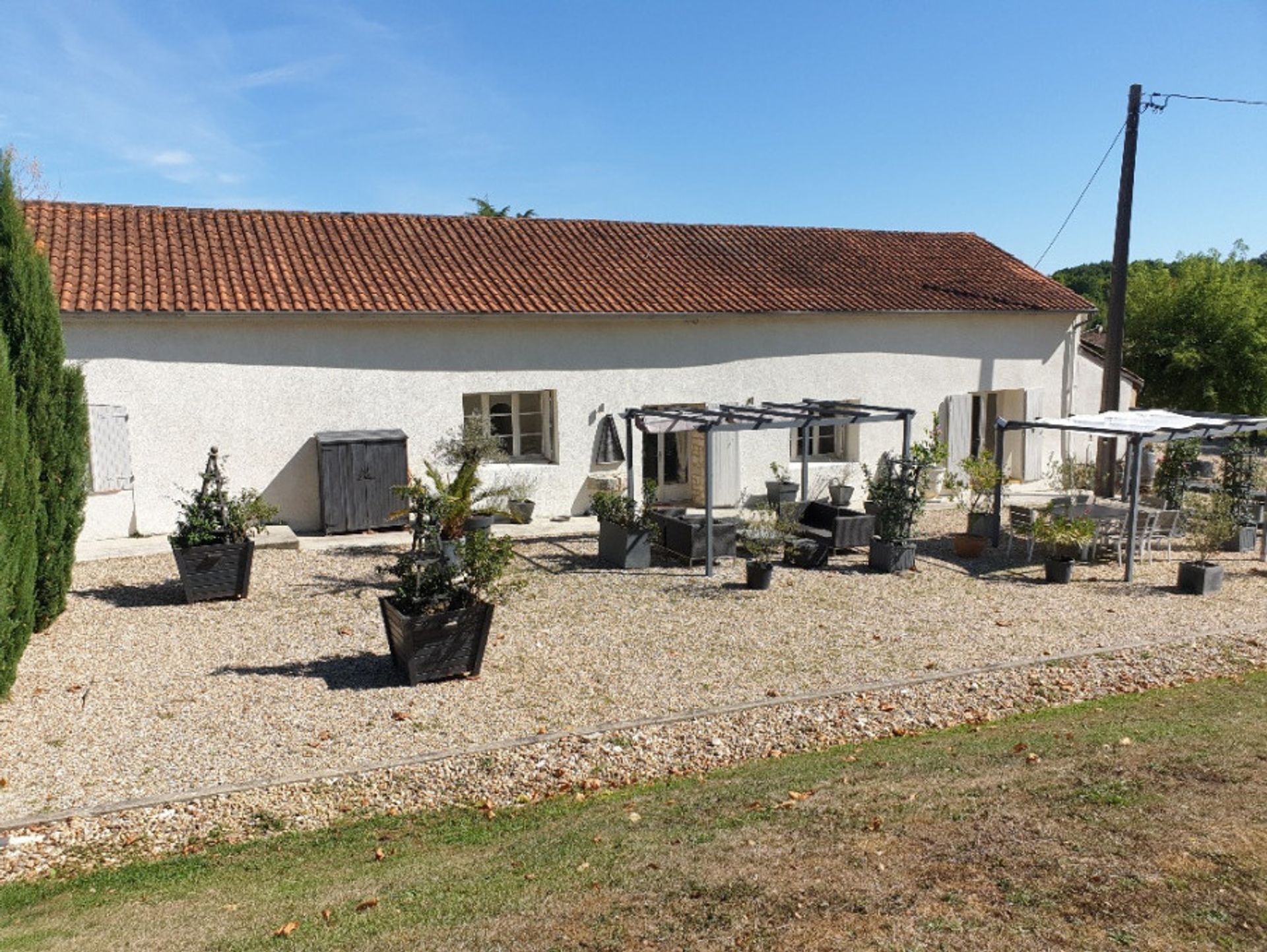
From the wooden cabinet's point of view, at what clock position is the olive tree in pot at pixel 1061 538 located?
The olive tree in pot is roughly at 10 o'clock from the wooden cabinet.

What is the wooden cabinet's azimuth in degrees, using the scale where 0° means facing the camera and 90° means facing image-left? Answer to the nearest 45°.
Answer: approximately 0°

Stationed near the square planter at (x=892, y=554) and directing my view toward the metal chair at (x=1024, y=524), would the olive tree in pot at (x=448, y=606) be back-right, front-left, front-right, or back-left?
back-right

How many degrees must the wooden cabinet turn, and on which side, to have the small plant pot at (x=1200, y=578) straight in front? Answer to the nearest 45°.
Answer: approximately 45° to its left

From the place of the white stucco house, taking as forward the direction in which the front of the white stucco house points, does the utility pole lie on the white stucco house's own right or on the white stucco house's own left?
on the white stucco house's own left

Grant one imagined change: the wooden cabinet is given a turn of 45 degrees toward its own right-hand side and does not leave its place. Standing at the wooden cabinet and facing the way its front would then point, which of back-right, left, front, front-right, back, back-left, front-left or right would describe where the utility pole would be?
back-left

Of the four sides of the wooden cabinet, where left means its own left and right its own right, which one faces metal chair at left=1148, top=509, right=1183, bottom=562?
left

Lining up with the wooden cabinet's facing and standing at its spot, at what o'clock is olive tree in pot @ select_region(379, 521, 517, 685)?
The olive tree in pot is roughly at 12 o'clock from the wooden cabinet.

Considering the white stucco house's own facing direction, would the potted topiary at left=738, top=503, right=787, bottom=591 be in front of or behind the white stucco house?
in front

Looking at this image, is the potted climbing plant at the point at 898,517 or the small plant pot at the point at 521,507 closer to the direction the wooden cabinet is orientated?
the potted climbing plant

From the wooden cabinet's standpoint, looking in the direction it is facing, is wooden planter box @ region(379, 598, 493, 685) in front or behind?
in front
